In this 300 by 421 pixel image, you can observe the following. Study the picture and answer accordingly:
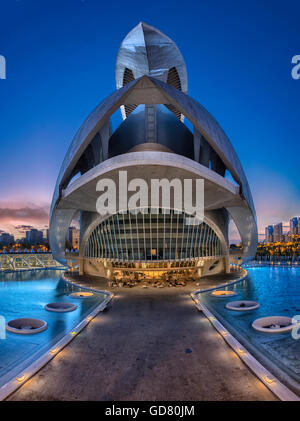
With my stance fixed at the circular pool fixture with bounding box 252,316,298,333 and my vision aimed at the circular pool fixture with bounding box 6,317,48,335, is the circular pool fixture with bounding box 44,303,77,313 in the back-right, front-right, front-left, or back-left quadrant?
front-right

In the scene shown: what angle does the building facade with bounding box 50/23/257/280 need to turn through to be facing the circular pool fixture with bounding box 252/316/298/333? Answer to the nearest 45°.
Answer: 0° — it already faces it

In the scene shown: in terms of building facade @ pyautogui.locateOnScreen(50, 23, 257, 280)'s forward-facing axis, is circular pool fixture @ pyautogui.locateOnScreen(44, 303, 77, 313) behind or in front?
in front

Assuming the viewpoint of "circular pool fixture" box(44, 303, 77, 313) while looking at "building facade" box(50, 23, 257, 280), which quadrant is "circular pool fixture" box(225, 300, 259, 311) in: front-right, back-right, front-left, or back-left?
front-right

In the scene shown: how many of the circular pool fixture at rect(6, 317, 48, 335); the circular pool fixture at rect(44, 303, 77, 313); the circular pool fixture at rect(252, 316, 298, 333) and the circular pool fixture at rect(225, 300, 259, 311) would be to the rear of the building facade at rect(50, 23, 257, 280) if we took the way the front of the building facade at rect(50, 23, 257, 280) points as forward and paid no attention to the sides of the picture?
0

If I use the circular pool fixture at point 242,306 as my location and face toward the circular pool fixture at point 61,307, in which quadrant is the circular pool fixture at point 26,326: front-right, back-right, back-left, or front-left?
front-left

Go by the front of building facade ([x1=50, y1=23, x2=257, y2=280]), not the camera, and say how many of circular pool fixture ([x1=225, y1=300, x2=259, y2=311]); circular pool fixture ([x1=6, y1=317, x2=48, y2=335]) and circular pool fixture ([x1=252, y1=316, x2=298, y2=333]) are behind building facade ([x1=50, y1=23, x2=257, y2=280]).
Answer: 0

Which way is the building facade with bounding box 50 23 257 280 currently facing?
toward the camera

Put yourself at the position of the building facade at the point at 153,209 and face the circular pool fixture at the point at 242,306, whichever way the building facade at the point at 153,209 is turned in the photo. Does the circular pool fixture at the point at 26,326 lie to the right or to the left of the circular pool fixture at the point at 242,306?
right

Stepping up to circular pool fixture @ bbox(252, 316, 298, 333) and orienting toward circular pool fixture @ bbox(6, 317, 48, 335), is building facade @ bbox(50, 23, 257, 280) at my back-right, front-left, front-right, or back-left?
front-right

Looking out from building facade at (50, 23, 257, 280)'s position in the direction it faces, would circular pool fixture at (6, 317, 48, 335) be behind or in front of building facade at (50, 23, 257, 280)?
in front
